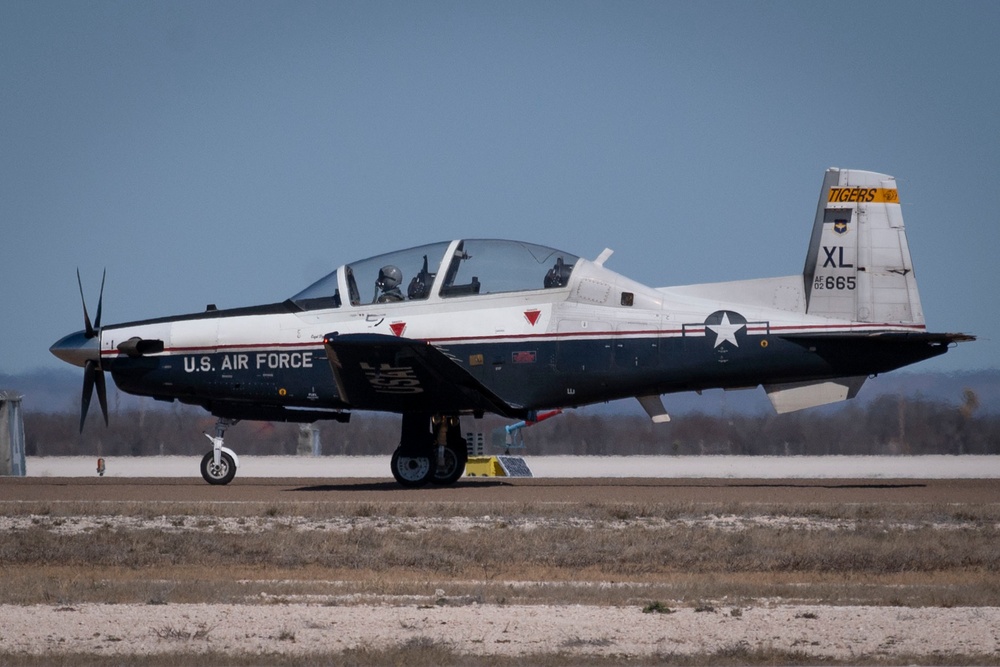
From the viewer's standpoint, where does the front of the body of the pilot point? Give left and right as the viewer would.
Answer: facing to the left of the viewer

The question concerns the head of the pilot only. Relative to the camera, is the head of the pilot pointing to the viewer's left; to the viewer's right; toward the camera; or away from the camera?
to the viewer's left

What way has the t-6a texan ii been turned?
to the viewer's left
